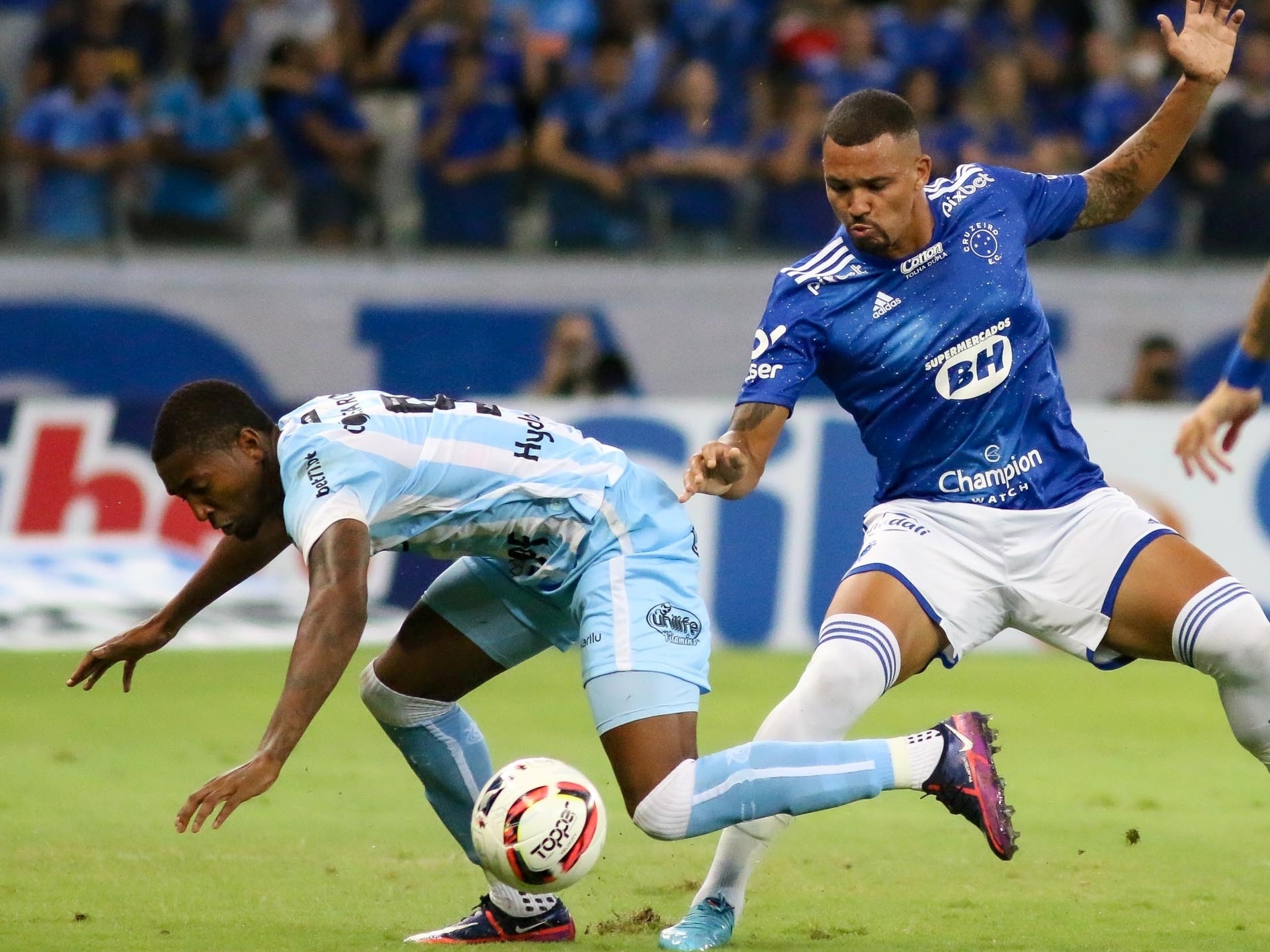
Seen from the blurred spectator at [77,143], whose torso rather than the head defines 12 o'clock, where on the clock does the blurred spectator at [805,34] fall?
the blurred spectator at [805,34] is roughly at 9 o'clock from the blurred spectator at [77,143].

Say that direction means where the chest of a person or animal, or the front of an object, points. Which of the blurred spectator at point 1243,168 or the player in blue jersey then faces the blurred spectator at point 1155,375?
the blurred spectator at point 1243,168

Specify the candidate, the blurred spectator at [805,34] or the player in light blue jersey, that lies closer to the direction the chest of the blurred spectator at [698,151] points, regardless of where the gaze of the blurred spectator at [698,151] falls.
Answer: the player in light blue jersey

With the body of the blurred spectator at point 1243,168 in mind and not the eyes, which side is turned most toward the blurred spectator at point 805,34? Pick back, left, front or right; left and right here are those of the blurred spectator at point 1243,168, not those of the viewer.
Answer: right

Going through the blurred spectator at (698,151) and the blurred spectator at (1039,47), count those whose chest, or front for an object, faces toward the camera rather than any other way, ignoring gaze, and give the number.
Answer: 2

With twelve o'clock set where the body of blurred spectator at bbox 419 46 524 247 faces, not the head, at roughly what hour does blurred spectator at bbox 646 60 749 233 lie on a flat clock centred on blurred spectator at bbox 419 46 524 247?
blurred spectator at bbox 646 60 749 233 is roughly at 9 o'clock from blurred spectator at bbox 419 46 524 247.

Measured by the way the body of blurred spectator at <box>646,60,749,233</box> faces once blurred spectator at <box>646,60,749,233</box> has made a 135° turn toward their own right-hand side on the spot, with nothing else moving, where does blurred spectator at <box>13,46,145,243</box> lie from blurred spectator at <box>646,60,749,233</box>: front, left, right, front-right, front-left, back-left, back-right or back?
front-left

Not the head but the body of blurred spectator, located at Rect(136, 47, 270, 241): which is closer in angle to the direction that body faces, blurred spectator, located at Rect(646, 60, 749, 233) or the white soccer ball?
the white soccer ball

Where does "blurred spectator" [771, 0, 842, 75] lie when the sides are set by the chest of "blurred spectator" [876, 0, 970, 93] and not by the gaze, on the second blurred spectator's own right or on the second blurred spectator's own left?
on the second blurred spectator's own right

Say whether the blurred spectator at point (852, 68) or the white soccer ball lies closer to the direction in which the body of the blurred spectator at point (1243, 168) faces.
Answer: the white soccer ball
